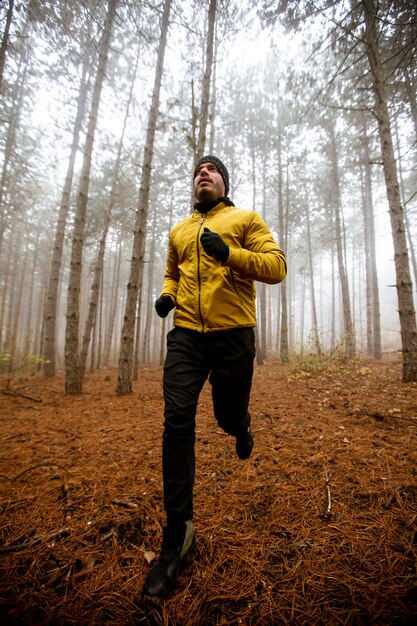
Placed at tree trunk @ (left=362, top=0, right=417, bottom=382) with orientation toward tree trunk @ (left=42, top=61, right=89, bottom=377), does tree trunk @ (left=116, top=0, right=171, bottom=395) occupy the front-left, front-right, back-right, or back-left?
front-left

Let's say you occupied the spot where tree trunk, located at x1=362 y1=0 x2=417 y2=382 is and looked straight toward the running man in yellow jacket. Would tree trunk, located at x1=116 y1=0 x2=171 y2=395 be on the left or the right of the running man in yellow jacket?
right

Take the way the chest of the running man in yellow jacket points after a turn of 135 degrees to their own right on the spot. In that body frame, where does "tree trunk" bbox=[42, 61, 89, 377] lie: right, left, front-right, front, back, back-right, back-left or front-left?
front-left

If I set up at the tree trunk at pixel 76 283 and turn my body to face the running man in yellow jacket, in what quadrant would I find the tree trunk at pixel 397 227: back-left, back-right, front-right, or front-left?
front-left

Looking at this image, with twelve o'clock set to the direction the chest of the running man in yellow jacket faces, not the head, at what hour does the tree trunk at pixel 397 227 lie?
The tree trunk is roughly at 6 o'clock from the running man in yellow jacket.

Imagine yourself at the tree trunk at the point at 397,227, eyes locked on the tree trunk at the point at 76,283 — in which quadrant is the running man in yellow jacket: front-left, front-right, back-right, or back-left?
front-left

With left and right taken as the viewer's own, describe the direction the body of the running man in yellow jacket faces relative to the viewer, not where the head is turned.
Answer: facing the viewer and to the left of the viewer
